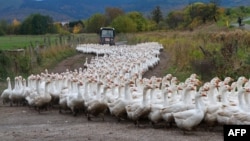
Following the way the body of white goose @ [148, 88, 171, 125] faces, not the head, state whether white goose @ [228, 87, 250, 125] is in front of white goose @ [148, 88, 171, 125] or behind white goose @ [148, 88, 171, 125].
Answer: in front
